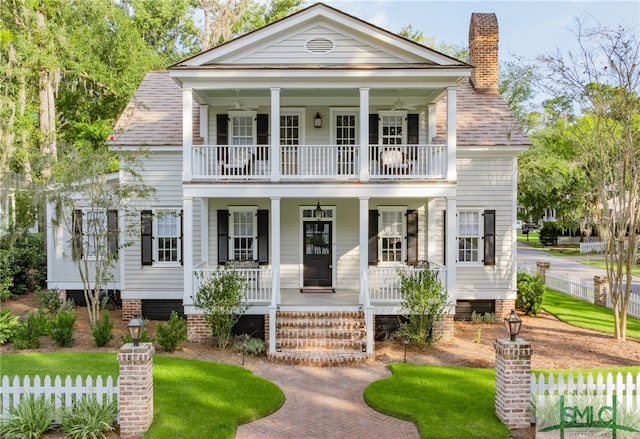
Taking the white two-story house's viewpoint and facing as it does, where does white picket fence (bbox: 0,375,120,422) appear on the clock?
The white picket fence is roughly at 1 o'clock from the white two-story house.

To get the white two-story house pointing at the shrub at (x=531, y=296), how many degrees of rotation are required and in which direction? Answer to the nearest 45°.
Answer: approximately 90° to its left

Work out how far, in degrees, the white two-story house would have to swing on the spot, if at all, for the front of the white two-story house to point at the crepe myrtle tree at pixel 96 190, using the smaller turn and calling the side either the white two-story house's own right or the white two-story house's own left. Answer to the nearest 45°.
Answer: approximately 90° to the white two-story house's own right

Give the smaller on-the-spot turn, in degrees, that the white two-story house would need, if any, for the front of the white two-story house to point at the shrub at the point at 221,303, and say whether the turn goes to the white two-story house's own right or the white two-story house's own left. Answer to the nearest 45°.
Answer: approximately 45° to the white two-story house's own right

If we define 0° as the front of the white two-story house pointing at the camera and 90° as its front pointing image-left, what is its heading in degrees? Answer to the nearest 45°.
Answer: approximately 0°

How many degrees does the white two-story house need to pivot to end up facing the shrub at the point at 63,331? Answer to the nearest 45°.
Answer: approximately 45° to its right

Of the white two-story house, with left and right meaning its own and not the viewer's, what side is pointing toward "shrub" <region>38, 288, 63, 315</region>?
right

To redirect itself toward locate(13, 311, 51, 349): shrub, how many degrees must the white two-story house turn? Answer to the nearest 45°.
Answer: approximately 45° to its right

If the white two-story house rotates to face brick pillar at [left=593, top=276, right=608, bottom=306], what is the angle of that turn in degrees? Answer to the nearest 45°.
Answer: approximately 90° to its left

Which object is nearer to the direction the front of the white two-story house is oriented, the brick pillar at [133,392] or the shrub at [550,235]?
the brick pillar
